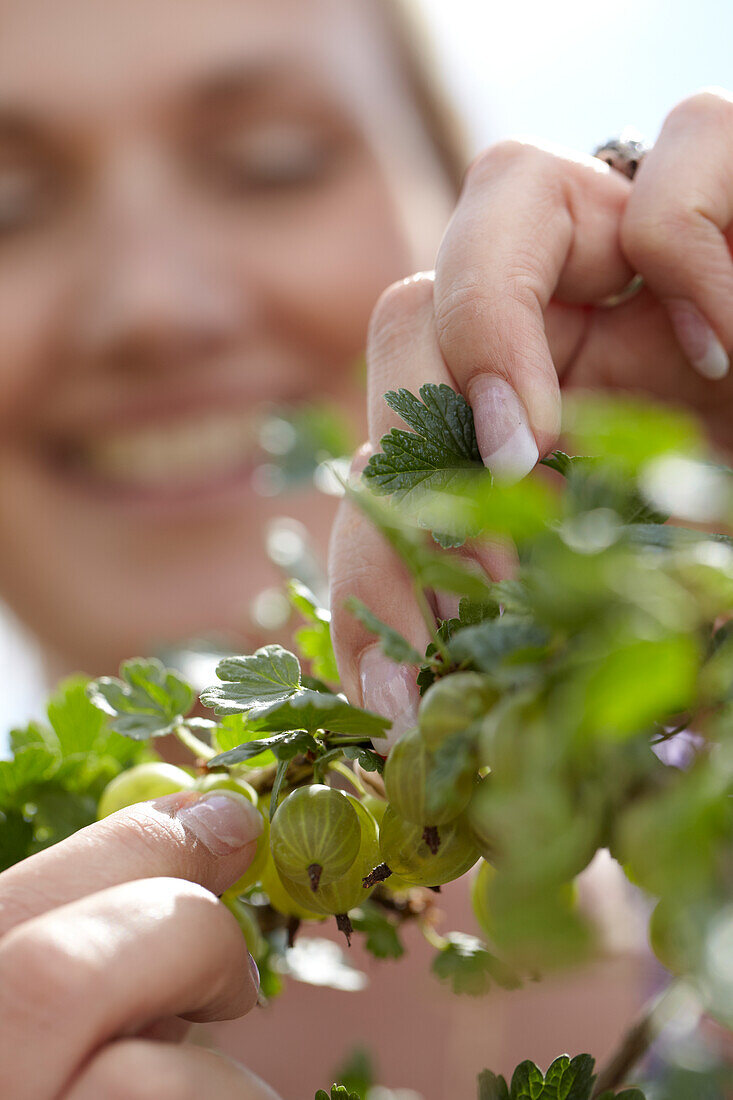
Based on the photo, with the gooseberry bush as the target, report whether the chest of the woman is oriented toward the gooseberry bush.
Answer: yes

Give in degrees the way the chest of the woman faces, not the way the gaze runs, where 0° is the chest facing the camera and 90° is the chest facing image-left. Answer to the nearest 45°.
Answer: approximately 0°
